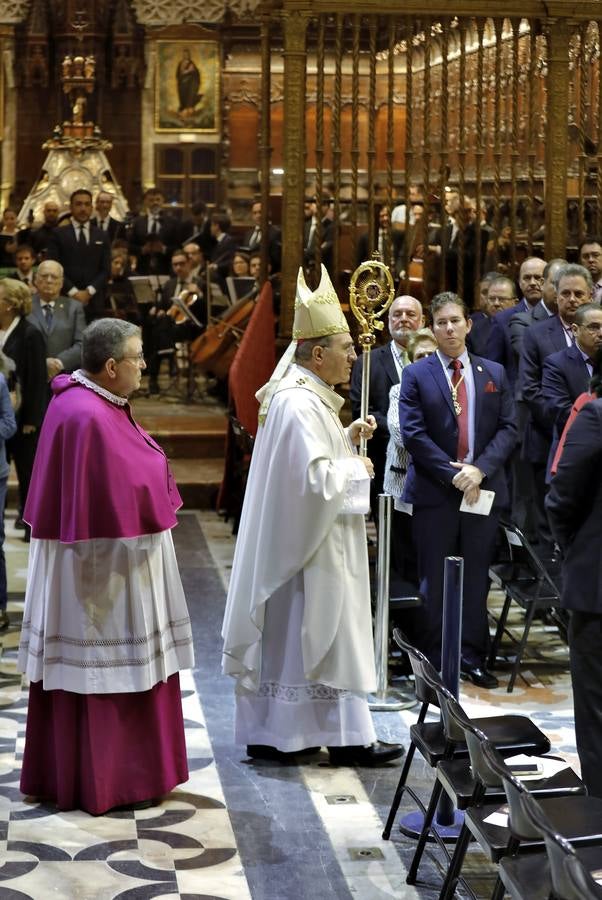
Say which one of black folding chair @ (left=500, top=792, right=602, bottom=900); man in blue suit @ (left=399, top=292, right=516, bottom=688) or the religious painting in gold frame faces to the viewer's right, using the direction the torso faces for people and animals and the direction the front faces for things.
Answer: the black folding chair

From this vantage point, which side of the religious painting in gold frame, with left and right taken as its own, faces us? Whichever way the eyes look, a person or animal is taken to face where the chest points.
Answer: front

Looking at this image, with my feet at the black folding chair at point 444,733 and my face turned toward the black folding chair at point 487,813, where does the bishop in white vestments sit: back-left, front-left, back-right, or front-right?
back-right

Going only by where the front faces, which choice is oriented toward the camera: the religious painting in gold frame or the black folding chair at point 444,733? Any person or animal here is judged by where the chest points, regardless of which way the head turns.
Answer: the religious painting in gold frame

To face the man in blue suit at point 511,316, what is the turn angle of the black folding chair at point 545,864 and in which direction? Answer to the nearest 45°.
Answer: approximately 90° to its left

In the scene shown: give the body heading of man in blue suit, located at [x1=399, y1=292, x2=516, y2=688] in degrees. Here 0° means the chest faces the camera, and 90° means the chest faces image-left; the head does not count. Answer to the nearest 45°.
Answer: approximately 0°

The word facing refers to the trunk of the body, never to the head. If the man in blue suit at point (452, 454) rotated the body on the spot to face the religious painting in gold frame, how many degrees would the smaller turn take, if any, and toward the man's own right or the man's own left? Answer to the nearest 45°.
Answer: approximately 180°

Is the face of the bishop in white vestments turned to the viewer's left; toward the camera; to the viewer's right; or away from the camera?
to the viewer's right

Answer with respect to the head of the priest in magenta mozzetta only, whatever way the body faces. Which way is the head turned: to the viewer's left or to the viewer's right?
to the viewer's right

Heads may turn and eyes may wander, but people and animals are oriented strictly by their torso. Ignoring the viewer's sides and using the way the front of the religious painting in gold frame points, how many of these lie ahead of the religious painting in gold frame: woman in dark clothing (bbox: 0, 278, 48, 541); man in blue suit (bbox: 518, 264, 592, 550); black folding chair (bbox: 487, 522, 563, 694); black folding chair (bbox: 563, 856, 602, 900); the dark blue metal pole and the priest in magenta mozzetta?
6

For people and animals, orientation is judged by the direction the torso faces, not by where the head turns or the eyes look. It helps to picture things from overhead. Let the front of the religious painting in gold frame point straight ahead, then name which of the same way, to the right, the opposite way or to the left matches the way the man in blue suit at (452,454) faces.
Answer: the same way

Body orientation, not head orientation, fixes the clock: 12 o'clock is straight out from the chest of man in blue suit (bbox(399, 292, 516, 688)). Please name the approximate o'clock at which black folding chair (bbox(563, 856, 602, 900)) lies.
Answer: The black folding chair is roughly at 12 o'clock from the man in blue suit.

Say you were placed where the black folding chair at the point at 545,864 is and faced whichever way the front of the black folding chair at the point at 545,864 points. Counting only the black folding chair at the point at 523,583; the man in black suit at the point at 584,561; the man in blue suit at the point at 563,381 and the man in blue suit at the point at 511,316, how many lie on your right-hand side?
0

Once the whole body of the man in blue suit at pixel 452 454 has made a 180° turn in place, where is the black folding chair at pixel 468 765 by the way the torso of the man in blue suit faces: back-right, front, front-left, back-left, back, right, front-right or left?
back

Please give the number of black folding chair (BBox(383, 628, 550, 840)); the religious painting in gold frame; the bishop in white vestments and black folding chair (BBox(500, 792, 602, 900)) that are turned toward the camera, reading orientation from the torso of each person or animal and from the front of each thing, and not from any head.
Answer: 1

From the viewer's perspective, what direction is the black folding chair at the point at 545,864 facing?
to the viewer's right

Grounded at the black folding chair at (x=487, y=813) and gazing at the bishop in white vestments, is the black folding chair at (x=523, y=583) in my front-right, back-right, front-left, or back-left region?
front-right

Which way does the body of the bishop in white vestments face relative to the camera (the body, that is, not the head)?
to the viewer's right

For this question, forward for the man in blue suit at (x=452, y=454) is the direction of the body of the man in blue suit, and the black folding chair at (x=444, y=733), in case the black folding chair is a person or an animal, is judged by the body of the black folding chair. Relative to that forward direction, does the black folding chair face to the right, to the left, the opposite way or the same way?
to the left
